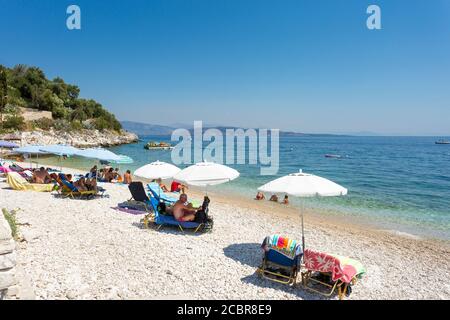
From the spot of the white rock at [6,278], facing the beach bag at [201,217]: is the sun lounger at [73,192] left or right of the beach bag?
left

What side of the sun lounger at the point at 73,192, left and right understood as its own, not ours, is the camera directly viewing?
right

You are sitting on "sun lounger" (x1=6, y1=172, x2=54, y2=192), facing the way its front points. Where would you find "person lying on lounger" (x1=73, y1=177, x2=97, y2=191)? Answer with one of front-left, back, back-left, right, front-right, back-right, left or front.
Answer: front-right

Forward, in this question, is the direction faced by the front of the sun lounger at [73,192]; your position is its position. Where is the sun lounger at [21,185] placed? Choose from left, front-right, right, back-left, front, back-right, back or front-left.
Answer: back-left

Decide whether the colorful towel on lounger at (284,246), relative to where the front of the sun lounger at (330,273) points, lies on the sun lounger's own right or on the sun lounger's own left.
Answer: on the sun lounger's own left

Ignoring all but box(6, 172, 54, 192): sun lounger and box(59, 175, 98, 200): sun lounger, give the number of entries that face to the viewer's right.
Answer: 2

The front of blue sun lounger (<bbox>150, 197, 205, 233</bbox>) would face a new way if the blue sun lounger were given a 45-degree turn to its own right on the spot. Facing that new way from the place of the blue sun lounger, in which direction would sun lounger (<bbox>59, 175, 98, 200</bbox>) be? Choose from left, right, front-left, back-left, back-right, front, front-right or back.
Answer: back

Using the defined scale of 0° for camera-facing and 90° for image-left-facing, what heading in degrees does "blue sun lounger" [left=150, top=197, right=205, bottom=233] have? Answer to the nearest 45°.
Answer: approximately 270°

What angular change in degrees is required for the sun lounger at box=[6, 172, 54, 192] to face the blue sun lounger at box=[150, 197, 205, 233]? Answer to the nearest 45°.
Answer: approximately 45° to its right

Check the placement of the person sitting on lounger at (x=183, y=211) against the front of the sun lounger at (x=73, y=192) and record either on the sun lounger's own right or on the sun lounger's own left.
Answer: on the sun lounger's own right

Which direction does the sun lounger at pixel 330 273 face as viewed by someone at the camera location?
facing away from the viewer and to the right of the viewer

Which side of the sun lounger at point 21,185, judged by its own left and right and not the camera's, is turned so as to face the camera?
right
